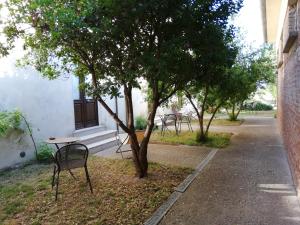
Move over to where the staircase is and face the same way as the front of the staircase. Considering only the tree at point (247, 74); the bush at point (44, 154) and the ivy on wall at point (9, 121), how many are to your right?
2

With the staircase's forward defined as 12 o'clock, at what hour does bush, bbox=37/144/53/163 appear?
The bush is roughly at 3 o'clock from the staircase.

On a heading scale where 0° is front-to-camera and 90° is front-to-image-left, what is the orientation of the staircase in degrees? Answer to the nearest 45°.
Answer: approximately 315°

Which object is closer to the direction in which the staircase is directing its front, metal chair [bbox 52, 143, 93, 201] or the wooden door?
the metal chair

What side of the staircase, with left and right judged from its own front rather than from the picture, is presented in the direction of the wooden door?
back

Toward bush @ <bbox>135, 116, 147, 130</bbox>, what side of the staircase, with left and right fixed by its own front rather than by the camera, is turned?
left

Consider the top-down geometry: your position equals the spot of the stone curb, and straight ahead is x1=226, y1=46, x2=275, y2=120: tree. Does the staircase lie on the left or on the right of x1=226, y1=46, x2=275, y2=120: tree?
left

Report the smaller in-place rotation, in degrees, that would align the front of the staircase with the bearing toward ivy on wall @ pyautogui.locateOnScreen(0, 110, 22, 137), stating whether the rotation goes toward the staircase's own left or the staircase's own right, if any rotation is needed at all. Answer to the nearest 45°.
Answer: approximately 90° to the staircase's own right

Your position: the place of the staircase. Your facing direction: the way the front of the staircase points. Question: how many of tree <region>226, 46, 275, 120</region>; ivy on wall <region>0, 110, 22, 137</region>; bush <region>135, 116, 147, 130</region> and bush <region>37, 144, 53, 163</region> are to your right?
2

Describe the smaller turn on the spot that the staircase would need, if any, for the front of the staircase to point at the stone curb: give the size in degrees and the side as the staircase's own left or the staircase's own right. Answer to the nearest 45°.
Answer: approximately 45° to the staircase's own right

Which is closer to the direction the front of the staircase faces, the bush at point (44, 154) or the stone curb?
the stone curb

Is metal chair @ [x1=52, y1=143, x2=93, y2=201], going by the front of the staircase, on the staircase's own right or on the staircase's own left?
on the staircase's own right

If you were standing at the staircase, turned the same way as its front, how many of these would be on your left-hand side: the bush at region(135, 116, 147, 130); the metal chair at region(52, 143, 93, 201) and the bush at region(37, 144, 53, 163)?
1

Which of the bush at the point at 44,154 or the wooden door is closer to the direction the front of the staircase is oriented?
the bush
